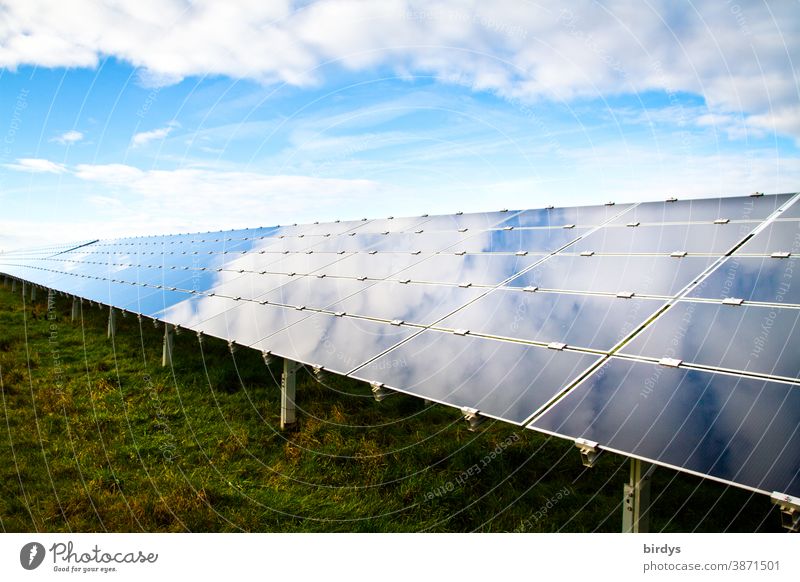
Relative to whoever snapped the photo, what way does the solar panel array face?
facing the viewer and to the left of the viewer
